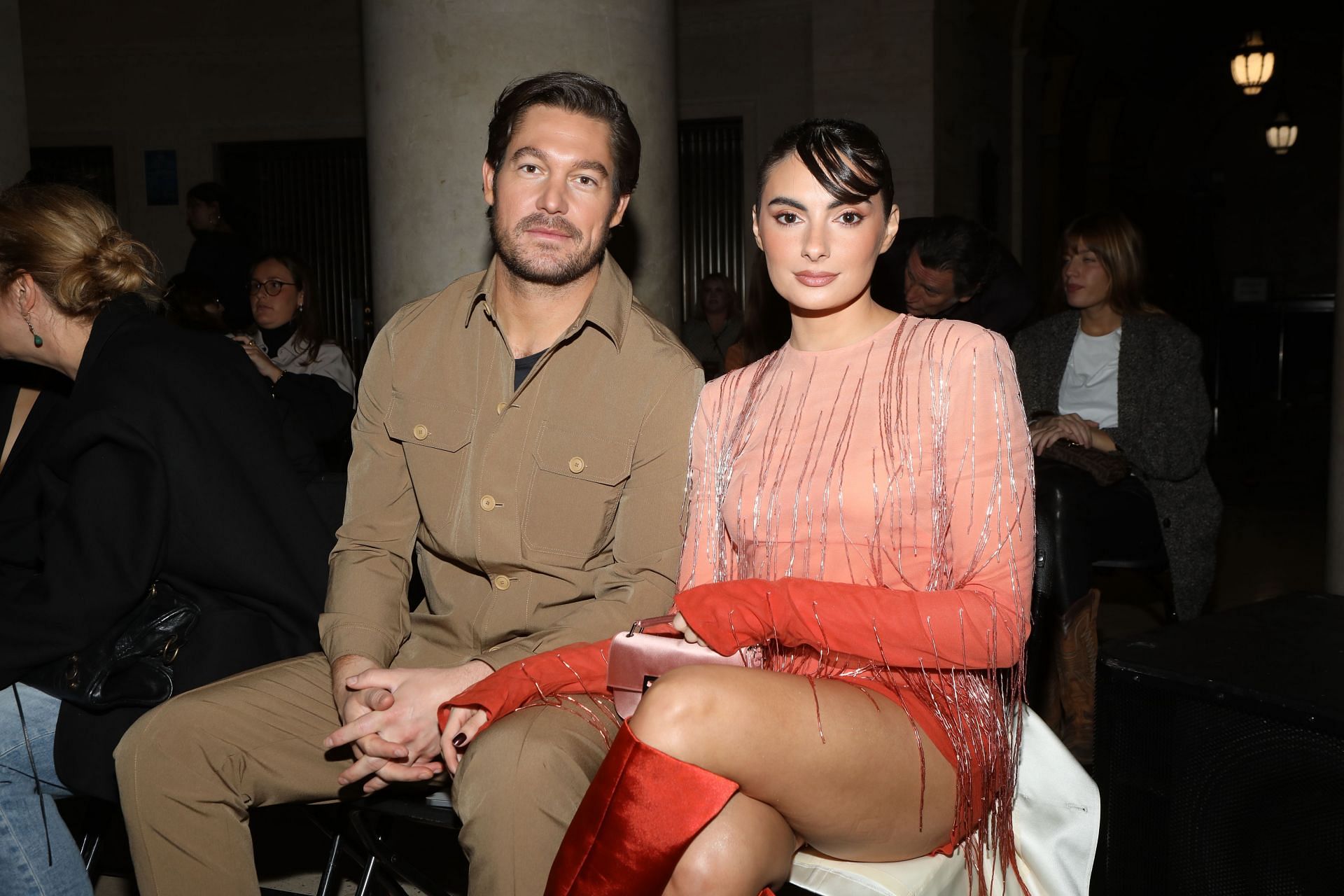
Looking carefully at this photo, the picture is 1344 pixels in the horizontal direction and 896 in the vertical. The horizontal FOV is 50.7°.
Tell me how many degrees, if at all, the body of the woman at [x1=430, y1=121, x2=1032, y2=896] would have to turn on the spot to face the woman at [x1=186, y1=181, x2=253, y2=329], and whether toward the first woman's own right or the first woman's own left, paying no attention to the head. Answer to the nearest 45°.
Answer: approximately 90° to the first woman's own right

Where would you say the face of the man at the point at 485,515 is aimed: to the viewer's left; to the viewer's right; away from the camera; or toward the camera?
toward the camera

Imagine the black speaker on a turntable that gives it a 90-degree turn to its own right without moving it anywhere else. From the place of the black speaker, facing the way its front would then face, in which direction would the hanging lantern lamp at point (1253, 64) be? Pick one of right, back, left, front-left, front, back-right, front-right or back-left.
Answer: front-right

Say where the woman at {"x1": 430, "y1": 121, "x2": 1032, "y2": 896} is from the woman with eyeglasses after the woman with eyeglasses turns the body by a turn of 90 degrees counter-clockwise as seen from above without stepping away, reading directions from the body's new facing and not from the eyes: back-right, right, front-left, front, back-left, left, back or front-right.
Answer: front-right

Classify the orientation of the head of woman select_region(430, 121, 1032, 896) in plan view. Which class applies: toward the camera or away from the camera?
toward the camera

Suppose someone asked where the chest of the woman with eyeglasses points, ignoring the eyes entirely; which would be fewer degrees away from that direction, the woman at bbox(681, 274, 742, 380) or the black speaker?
the black speaker

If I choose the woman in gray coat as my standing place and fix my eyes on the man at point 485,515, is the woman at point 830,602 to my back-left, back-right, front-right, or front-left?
front-left

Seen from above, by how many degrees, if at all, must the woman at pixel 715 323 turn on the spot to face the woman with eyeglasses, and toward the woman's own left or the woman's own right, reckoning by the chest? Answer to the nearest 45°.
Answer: approximately 45° to the woman's own right

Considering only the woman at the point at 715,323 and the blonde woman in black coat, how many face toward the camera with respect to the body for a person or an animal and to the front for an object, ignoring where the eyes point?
1

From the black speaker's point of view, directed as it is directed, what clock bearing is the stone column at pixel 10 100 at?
The stone column is roughly at 2 o'clock from the black speaker.

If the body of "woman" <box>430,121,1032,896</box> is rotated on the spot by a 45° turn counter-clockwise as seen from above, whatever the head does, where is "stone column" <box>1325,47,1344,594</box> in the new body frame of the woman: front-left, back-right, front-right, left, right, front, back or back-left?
back-left

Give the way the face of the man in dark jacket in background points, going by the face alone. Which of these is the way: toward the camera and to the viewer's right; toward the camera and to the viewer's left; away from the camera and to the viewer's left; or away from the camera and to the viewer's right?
toward the camera and to the viewer's left

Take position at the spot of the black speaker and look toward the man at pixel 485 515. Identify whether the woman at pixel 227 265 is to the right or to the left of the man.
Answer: right

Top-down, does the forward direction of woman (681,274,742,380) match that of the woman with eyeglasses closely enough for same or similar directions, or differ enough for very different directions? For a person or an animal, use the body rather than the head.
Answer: same or similar directions

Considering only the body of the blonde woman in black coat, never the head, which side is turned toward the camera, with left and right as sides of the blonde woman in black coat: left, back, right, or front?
left

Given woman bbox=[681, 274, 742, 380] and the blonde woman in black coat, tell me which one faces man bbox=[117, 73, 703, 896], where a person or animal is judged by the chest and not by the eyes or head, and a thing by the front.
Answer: the woman

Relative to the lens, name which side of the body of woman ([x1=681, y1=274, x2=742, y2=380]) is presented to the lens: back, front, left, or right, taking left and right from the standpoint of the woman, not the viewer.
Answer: front

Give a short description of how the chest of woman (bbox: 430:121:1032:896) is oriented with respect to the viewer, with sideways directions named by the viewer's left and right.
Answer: facing the viewer and to the left of the viewer

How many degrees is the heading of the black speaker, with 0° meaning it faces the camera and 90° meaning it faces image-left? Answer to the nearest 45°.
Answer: approximately 45°

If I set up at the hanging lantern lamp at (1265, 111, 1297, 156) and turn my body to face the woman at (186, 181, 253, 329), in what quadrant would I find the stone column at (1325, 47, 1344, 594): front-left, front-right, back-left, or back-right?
front-left
